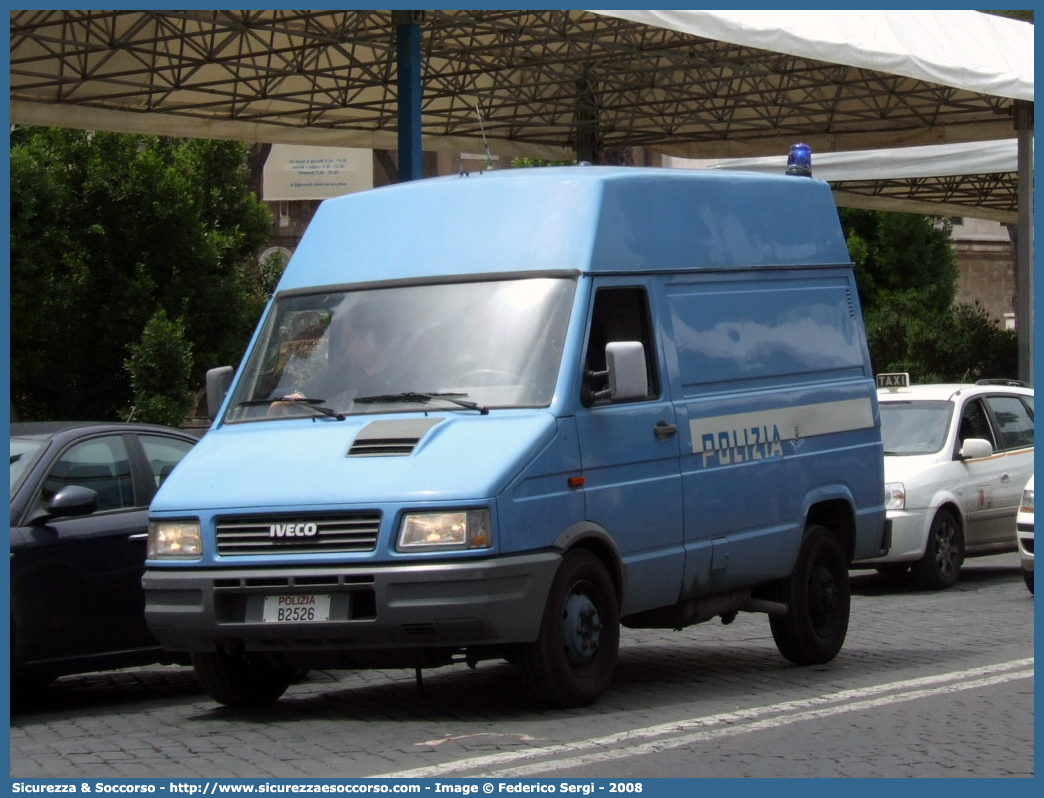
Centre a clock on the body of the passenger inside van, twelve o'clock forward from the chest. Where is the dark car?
The dark car is roughly at 2 o'clock from the passenger inside van.

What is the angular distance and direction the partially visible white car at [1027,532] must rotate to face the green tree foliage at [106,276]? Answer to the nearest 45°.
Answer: approximately 90° to its right

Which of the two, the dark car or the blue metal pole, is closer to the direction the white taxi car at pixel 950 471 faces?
the dark car

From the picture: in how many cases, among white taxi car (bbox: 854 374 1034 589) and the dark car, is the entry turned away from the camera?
0

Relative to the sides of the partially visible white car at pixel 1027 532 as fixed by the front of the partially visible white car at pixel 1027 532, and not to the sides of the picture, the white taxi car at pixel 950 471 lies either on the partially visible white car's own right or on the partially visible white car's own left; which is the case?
on the partially visible white car's own right

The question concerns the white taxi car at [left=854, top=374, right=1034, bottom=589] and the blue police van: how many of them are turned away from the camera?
0

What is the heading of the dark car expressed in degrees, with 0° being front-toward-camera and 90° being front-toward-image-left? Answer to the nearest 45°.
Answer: approximately 45°

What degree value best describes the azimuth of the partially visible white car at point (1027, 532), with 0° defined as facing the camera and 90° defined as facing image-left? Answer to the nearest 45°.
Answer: approximately 45°
